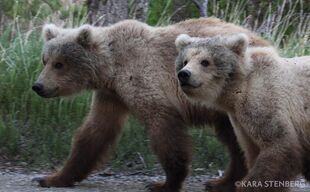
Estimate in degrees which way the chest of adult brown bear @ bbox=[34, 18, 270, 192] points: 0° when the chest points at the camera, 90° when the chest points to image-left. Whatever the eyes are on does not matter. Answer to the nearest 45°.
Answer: approximately 90°

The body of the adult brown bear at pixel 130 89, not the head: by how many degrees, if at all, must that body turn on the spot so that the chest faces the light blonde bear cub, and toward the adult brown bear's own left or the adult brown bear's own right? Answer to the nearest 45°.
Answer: approximately 135° to the adult brown bear's own left
